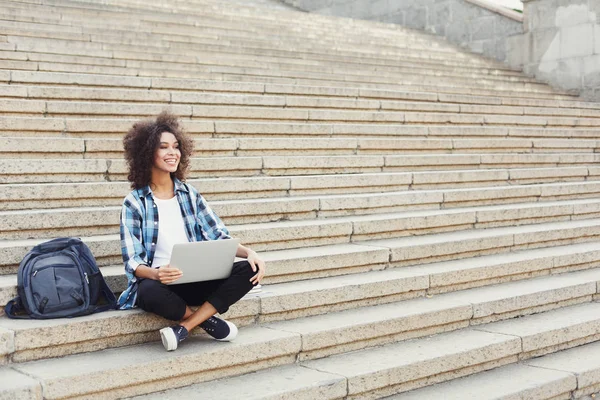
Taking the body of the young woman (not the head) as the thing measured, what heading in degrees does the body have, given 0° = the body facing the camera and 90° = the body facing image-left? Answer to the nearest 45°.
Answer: approximately 315°

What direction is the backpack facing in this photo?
toward the camera

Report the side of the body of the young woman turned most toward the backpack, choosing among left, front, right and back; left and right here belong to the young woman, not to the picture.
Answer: right

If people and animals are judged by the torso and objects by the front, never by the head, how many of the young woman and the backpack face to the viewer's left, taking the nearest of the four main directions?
0

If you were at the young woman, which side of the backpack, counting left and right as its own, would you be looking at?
left

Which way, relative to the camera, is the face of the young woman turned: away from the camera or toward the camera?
toward the camera
